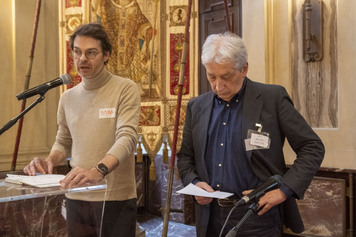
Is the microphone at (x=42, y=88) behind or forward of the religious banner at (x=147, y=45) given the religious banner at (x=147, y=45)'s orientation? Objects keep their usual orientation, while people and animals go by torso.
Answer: forward

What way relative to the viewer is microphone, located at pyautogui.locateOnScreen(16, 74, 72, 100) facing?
to the viewer's right

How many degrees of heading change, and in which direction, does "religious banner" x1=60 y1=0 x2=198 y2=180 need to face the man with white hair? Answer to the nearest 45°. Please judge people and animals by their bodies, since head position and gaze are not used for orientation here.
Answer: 0° — it already faces them

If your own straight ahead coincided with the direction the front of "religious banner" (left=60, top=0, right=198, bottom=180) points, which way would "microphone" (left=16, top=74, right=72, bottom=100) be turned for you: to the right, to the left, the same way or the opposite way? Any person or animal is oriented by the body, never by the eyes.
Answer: to the left

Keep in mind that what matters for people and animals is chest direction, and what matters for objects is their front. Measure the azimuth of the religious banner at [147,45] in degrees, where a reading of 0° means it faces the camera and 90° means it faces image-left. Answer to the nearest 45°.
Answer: approximately 0°

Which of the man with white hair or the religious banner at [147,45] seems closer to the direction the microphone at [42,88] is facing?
the man with white hair

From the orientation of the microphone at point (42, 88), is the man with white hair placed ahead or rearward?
ahead
